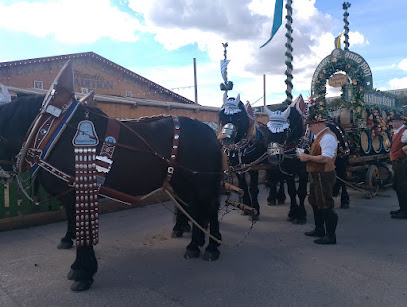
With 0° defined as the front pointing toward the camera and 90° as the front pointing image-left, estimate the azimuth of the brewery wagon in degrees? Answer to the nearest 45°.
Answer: approximately 45°

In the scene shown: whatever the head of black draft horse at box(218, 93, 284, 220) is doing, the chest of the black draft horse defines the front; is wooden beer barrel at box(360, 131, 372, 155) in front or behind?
behind

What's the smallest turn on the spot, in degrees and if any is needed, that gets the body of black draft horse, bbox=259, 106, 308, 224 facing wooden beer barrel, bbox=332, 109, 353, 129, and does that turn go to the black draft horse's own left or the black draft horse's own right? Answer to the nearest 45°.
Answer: approximately 180°

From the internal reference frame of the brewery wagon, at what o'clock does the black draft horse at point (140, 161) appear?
The black draft horse is roughly at 11 o'clock from the brewery wagon.

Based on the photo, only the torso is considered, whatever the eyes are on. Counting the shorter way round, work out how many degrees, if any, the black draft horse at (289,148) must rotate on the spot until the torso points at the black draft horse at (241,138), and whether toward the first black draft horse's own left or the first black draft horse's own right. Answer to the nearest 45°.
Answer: approximately 45° to the first black draft horse's own right

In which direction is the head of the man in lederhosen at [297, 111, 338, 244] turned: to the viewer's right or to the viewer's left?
to the viewer's left

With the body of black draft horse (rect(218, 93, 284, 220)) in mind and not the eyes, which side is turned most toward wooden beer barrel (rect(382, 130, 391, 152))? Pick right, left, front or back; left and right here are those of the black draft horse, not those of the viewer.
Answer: back

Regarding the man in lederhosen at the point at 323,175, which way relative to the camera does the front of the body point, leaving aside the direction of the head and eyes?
to the viewer's left
